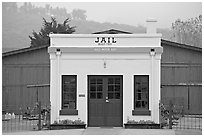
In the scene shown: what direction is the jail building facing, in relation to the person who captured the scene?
facing the viewer

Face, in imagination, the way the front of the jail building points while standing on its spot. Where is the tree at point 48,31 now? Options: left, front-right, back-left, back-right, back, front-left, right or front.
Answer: back
